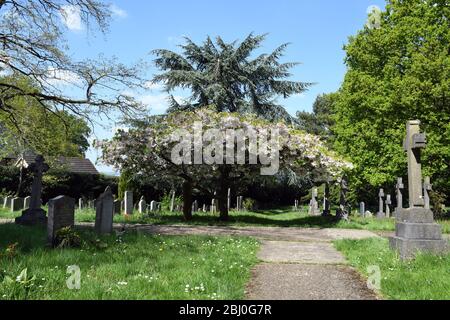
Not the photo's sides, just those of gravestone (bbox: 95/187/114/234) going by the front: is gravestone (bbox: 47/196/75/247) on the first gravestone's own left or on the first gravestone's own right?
on the first gravestone's own right

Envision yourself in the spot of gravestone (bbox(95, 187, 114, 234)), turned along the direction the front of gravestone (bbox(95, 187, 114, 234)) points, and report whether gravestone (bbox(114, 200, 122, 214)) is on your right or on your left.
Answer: on your left

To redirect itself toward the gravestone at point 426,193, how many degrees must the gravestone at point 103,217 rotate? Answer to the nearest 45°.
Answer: approximately 45° to its left

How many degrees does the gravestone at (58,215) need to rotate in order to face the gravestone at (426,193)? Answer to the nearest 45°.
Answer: approximately 45° to its left

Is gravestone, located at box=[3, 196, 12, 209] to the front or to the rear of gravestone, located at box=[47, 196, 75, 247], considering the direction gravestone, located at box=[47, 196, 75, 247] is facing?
to the rear
